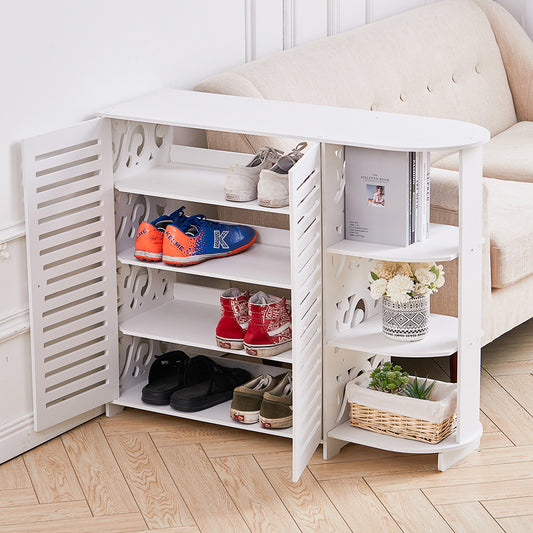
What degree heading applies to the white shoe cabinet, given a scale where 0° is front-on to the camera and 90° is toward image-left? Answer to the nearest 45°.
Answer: approximately 45°

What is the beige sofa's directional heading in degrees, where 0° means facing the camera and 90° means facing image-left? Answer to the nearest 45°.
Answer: approximately 315°
